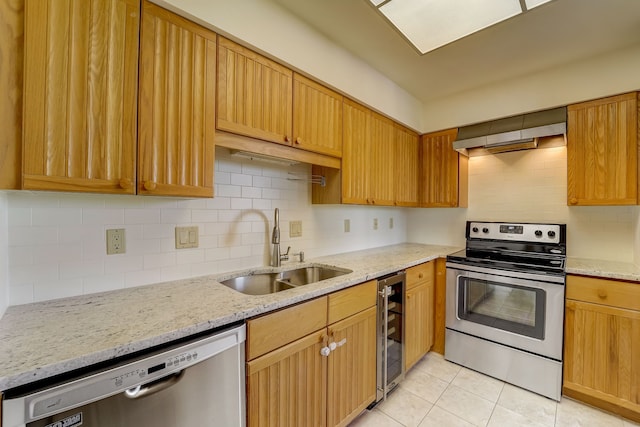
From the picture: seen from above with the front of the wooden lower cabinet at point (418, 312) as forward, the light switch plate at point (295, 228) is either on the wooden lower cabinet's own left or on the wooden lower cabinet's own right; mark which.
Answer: on the wooden lower cabinet's own right

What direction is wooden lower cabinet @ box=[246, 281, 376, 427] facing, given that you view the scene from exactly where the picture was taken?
facing the viewer and to the right of the viewer

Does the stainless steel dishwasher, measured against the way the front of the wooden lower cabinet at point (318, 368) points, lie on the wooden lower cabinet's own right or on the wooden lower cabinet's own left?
on the wooden lower cabinet's own right

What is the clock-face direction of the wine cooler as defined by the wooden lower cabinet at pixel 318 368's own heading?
The wine cooler is roughly at 9 o'clock from the wooden lower cabinet.

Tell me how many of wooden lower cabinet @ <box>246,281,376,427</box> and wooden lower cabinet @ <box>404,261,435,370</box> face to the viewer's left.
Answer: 0

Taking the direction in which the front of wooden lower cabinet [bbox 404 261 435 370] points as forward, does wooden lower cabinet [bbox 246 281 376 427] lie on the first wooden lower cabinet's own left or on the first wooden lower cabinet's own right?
on the first wooden lower cabinet's own right

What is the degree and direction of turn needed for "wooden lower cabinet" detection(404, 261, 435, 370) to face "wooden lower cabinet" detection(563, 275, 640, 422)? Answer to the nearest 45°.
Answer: approximately 45° to its left

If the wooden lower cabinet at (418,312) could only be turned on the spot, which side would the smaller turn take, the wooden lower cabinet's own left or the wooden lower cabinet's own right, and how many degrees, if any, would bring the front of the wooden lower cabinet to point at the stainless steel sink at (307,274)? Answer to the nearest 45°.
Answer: approximately 90° to the wooden lower cabinet's own right

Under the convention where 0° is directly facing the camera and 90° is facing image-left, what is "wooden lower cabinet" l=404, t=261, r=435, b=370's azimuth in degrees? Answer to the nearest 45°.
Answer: approximately 315°

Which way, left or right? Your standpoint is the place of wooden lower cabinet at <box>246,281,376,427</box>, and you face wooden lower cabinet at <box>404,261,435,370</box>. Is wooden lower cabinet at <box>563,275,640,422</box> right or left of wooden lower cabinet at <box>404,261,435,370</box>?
right
